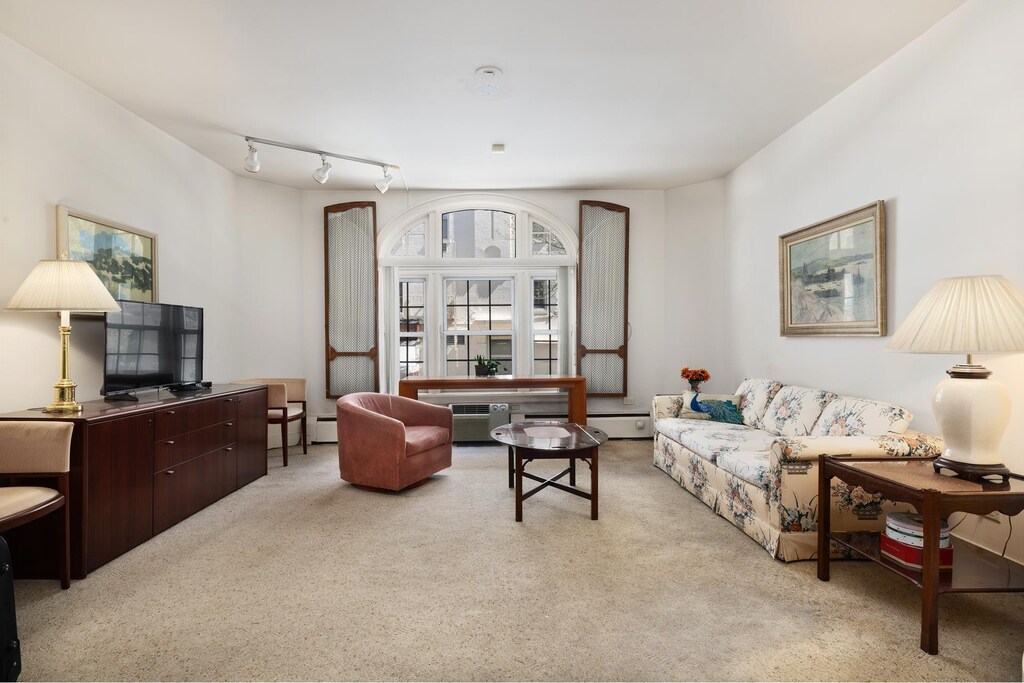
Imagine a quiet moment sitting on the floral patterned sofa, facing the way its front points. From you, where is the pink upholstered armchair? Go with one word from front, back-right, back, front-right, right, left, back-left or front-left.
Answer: front-right

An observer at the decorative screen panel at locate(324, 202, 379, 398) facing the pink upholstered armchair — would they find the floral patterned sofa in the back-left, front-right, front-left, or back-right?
front-left

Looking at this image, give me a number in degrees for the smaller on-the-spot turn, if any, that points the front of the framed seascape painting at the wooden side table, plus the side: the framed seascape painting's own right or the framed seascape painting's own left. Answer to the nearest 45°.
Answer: approximately 45° to the framed seascape painting's own left

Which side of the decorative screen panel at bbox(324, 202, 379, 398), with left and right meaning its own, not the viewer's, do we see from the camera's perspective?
front

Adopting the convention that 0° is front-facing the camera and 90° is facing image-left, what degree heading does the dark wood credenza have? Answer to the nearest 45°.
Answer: approximately 315°

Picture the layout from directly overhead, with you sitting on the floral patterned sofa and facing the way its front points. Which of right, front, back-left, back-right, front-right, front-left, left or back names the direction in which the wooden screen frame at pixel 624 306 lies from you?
right

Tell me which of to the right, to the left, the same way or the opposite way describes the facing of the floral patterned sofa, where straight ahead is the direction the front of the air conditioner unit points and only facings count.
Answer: to the right

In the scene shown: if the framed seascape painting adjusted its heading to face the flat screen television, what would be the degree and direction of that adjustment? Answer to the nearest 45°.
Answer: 0° — it already faces it

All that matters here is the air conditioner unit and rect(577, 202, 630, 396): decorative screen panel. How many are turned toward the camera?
2

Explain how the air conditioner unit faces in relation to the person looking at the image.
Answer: facing the viewer

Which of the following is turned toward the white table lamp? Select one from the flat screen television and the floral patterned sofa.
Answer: the flat screen television

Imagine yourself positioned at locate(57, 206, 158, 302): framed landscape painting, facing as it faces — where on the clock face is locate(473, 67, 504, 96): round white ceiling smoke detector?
The round white ceiling smoke detector is roughly at 12 o'clock from the framed landscape painting.

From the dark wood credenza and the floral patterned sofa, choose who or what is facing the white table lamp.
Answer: the dark wood credenza

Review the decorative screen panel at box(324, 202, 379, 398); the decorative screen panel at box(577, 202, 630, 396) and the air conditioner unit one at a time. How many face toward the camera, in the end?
3

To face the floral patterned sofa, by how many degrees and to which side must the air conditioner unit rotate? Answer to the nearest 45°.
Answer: approximately 45° to its left

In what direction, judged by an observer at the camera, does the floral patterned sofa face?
facing the viewer and to the left of the viewer

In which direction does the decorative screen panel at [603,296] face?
toward the camera

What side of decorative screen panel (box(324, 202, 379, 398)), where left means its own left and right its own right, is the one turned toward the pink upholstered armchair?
front
